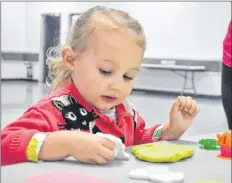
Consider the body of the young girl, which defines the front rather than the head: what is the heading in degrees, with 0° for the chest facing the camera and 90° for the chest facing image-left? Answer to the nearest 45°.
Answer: approximately 315°

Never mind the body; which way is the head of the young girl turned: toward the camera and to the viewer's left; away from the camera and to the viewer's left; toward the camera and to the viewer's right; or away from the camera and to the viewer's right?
toward the camera and to the viewer's right
